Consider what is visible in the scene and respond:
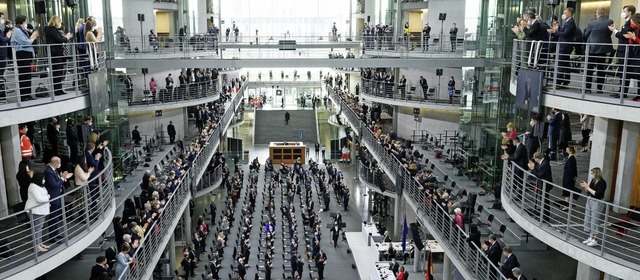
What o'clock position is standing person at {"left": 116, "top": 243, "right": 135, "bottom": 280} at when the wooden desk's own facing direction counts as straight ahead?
The standing person is roughly at 12 o'clock from the wooden desk.

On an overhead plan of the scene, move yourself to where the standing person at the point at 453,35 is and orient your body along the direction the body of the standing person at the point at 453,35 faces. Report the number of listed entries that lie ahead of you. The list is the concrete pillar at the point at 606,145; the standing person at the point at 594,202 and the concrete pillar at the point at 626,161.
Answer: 3

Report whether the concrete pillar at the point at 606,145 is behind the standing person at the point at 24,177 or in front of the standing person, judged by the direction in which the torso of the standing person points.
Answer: in front

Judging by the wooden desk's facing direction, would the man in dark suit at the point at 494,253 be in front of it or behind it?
in front

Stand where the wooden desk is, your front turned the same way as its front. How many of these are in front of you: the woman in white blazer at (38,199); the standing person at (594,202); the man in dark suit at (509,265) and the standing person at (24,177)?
4

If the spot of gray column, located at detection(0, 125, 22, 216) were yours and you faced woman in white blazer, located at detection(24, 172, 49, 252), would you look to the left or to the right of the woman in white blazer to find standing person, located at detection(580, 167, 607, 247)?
left

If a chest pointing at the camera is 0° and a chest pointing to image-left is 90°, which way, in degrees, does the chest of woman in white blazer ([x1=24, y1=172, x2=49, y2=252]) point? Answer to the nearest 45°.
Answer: approximately 270°

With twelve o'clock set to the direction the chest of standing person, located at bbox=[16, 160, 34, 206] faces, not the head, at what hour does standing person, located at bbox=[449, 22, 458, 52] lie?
standing person, located at bbox=[449, 22, 458, 52] is roughly at 11 o'clock from standing person, located at bbox=[16, 160, 34, 206].

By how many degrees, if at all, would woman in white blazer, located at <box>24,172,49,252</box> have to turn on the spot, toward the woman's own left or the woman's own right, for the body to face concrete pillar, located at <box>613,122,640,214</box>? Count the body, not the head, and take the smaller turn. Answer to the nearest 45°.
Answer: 0° — they already face it

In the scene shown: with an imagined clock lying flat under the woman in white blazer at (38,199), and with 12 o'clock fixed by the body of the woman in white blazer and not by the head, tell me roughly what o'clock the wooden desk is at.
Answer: The wooden desk is roughly at 10 o'clock from the woman in white blazer.

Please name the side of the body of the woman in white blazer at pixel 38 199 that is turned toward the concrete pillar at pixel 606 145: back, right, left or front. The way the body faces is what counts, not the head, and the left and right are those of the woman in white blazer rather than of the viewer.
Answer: front

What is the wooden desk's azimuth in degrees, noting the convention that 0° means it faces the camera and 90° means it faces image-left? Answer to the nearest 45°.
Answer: approximately 0°

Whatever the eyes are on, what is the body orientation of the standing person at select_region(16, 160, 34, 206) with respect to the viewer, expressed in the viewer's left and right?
facing to the right of the viewer

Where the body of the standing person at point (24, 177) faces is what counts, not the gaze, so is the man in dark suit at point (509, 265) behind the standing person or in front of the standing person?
in front

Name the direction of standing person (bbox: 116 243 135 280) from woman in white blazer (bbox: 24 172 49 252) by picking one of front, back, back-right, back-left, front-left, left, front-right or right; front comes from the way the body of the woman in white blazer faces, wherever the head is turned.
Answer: front-left

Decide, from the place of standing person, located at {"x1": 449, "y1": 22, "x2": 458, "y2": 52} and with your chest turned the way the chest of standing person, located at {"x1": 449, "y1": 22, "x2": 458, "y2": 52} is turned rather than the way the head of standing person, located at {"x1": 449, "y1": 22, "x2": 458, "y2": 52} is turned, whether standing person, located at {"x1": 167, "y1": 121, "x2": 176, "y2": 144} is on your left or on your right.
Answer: on your right
